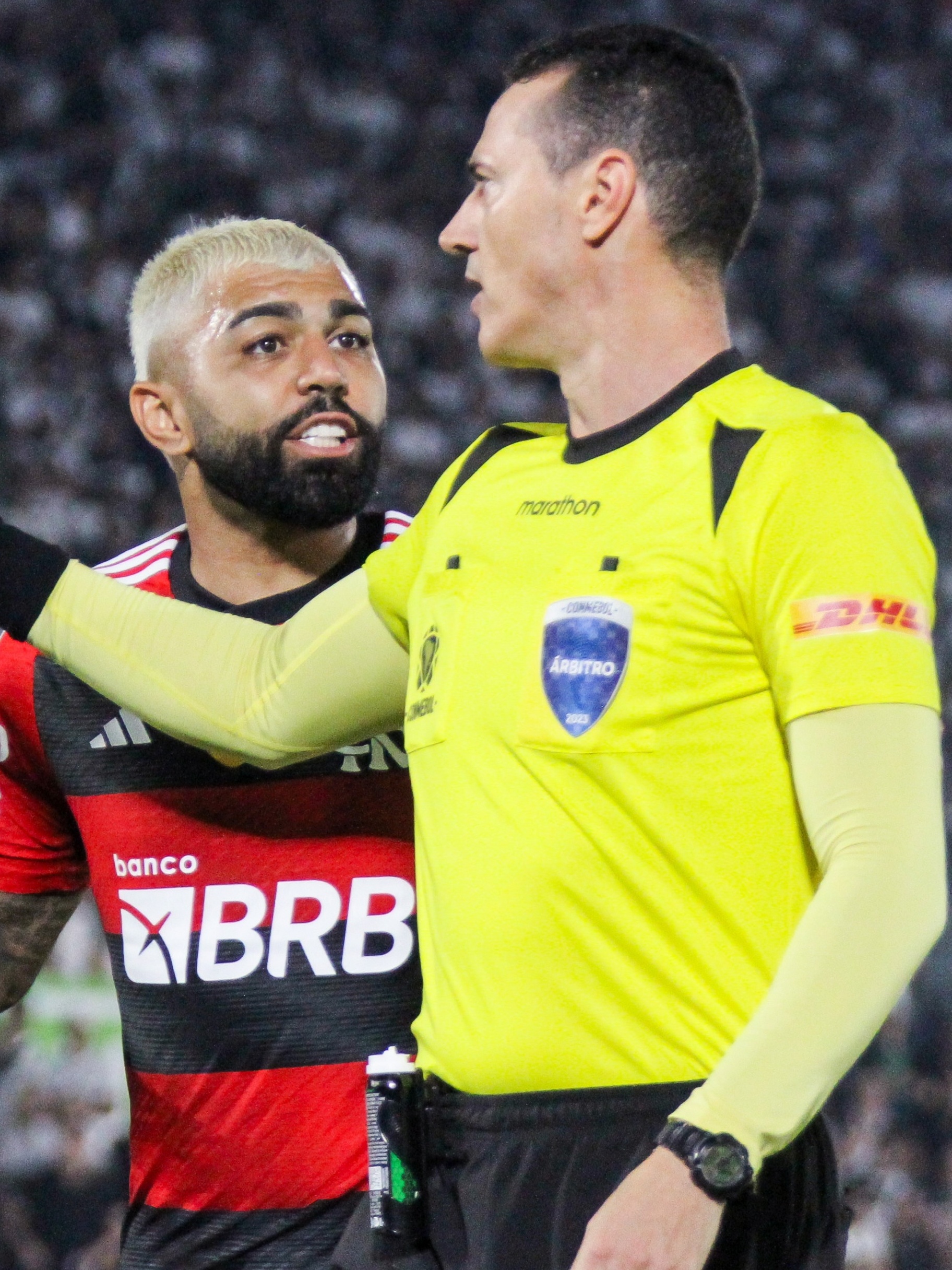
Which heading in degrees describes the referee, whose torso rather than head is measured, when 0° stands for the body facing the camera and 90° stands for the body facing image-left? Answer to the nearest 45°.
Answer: approximately 45°

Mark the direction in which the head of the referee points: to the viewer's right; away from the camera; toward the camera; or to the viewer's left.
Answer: to the viewer's left

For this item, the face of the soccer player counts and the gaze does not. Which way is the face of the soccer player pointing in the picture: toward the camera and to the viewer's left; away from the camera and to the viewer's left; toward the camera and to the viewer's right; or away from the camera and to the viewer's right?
toward the camera and to the viewer's right

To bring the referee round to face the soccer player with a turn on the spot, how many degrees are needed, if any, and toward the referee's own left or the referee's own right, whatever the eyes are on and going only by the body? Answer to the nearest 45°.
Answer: approximately 90° to the referee's own right
